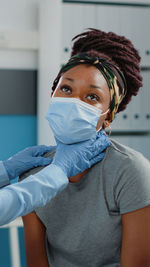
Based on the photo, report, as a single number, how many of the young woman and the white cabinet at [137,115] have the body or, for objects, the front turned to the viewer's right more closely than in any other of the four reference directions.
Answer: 0

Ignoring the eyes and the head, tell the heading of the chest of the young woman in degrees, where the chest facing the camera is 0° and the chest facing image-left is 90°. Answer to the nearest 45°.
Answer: approximately 45°

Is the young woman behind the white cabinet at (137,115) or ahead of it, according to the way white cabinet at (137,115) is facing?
ahead

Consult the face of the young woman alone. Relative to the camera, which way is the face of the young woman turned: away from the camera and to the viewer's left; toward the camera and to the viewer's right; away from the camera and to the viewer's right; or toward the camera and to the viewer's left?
toward the camera and to the viewer's left

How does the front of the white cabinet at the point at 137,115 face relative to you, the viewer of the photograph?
facing the viewer
